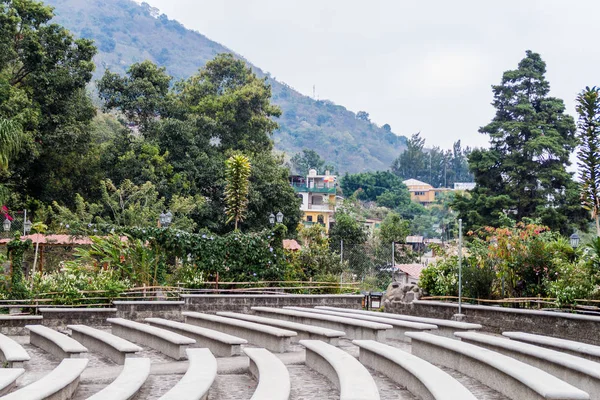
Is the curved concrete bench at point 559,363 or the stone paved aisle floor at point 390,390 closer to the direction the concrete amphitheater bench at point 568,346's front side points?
the stone paved aisle floor

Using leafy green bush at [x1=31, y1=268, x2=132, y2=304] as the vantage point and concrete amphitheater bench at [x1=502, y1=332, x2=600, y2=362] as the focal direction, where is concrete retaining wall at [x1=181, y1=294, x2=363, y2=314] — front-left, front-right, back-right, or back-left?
front-left

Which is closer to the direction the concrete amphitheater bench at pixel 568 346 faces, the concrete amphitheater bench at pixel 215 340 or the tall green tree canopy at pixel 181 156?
the concrete amphitheater bench

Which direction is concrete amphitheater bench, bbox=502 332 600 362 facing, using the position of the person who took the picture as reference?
facing the viewer and to the left of the viewer

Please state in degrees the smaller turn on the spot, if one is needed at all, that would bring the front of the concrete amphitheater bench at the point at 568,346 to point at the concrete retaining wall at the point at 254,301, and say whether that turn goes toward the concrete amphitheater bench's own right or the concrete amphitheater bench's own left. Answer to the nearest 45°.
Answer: approximately 90° to the concrete amphitheater bench's own right

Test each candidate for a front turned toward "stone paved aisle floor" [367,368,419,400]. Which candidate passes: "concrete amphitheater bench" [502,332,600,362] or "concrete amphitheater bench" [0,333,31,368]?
"concrete amphitheater bench" [502,332,600,362]

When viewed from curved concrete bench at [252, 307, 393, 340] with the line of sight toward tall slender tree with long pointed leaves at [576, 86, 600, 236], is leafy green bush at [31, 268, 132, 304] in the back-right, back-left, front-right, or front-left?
back-left

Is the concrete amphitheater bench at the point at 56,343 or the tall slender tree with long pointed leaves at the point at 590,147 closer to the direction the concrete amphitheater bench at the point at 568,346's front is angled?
the concrete amphitheater bench

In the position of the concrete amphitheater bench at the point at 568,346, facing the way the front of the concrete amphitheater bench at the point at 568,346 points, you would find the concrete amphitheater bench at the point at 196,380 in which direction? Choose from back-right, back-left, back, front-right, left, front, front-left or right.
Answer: front

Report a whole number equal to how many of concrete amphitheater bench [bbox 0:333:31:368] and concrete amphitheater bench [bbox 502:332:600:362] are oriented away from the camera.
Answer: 0

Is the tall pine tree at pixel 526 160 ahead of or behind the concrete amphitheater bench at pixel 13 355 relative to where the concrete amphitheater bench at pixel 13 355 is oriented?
behind

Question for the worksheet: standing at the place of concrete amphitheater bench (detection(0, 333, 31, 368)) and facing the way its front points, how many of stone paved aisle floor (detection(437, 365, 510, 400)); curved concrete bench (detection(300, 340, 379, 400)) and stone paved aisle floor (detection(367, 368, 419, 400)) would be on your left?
3

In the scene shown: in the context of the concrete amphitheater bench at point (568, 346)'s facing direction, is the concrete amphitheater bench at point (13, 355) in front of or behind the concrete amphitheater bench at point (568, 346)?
in front

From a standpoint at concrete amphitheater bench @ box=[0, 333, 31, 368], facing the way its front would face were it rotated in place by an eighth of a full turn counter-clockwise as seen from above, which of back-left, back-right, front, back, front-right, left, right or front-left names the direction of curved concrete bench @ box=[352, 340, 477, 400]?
front-left

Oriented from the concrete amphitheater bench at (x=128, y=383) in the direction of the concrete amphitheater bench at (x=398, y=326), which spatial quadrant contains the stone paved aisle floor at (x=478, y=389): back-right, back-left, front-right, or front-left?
front-right
